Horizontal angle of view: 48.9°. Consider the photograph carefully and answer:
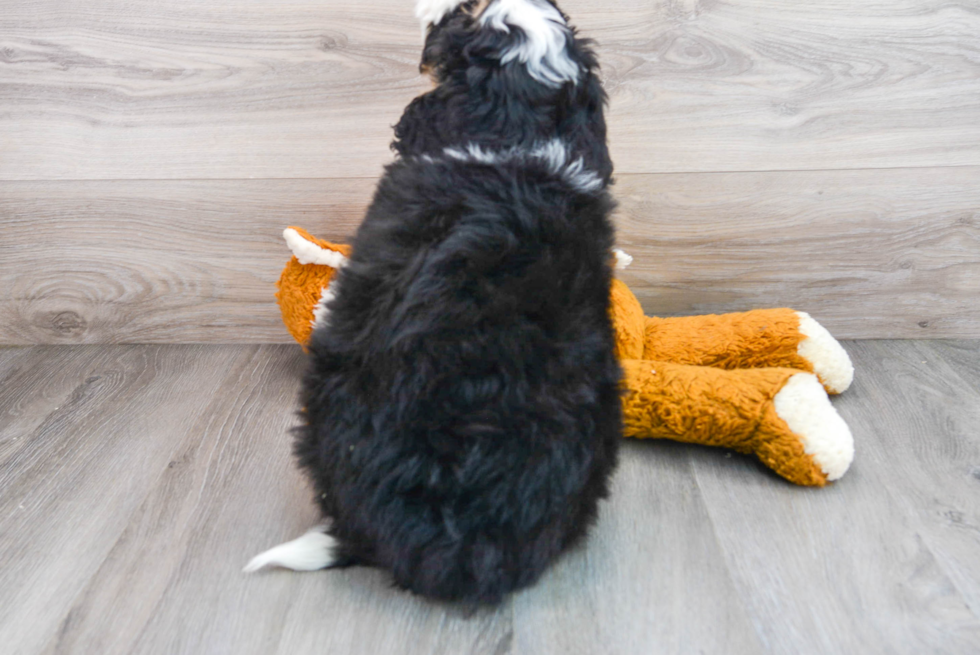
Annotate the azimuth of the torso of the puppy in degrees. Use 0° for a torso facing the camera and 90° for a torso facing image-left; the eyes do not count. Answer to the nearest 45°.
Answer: approximately 180°
